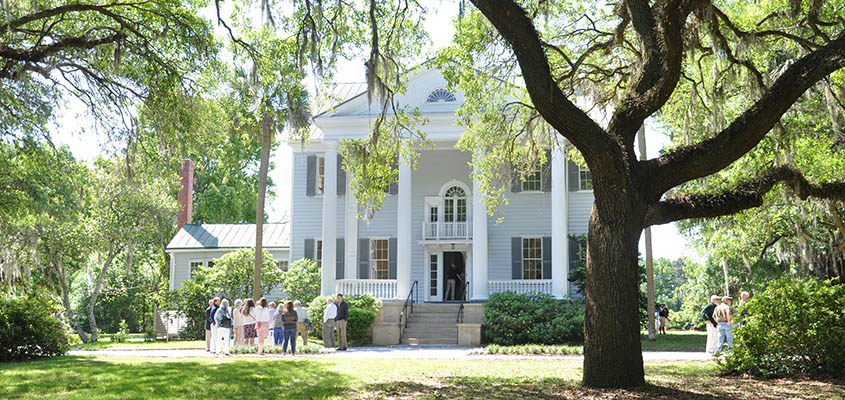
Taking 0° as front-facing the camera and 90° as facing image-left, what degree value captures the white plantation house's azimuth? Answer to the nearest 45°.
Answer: approximately 0°

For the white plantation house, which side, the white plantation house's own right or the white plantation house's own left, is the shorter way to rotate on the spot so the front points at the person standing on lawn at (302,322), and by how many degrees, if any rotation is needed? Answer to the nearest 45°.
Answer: approximately 45° to the white plantation house's own right

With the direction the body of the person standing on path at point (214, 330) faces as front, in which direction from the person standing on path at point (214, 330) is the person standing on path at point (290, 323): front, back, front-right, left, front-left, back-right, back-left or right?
front-right

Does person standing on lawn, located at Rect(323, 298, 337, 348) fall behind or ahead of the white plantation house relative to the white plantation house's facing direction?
ahead
